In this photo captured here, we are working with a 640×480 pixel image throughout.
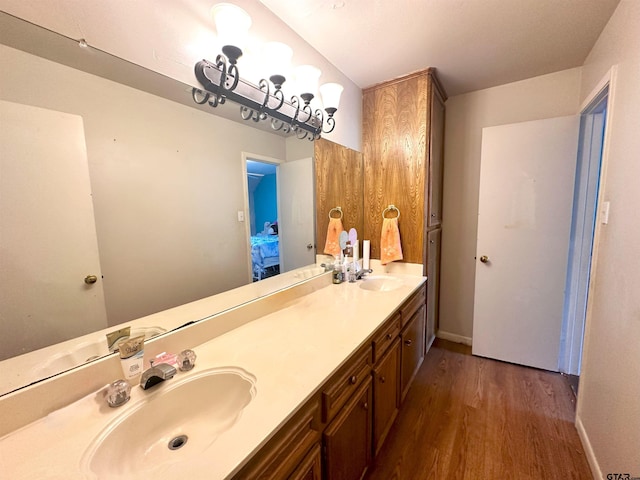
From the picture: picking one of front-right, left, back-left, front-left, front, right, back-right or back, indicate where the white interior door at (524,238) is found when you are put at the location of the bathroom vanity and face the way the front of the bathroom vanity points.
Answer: front-left

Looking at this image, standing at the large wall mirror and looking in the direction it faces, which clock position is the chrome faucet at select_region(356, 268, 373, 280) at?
The chrome faucet is roughly at 10 o'clock from the large wall mirror.

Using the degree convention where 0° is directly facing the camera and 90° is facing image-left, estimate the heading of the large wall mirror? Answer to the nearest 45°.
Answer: approximately 315°

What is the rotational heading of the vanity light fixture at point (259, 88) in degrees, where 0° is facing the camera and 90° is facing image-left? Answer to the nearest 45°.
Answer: approximately 315°

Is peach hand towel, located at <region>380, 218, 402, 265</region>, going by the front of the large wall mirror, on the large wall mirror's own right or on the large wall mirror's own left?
on the large wall mirror's own left

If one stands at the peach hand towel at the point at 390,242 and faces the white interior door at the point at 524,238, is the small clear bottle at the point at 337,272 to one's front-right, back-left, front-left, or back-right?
back-right

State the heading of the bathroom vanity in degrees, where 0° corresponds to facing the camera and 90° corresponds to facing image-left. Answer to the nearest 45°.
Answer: approximately 315°

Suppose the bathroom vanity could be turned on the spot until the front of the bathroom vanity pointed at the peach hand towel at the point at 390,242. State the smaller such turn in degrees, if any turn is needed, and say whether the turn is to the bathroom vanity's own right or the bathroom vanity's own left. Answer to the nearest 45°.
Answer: approximately 90° to the bathroom vanity's own left
